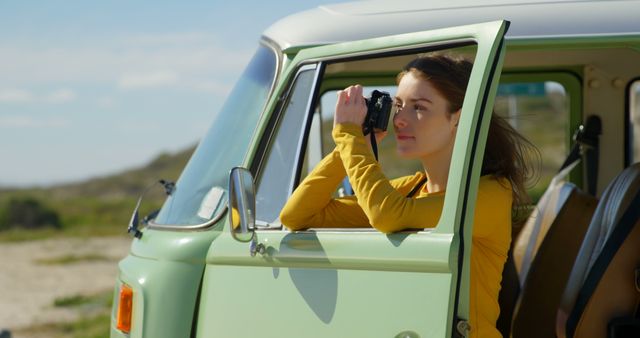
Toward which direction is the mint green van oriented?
to the viewer's left

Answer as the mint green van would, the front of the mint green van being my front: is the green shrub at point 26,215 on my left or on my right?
on my right
